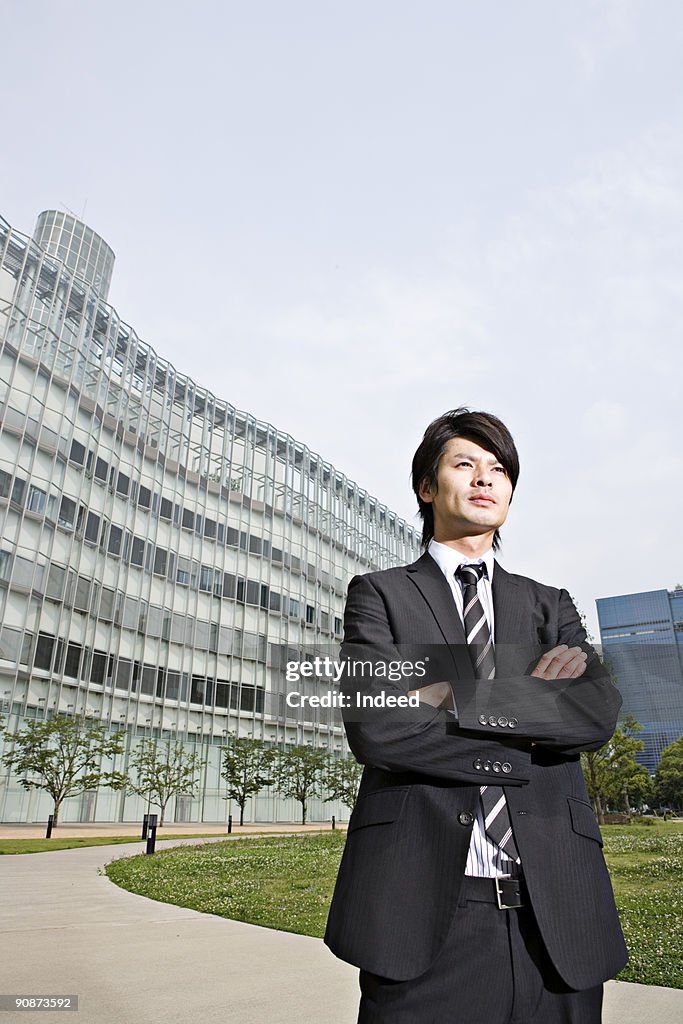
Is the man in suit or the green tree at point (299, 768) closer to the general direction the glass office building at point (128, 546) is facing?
the man in suit

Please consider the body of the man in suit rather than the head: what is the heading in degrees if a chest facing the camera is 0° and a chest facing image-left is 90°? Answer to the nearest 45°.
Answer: approximately 0°

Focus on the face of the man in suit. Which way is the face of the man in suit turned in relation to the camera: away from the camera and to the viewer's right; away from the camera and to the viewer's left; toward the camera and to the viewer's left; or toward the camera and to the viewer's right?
toward the camera and to the viewer's right

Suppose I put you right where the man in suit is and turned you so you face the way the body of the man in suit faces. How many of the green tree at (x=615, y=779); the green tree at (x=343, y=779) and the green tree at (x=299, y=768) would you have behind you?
3

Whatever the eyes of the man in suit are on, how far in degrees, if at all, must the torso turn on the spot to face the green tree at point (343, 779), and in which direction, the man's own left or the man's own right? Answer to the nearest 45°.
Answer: approximately 180°

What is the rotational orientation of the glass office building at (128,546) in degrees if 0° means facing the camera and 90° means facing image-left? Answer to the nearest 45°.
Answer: approximately 315°

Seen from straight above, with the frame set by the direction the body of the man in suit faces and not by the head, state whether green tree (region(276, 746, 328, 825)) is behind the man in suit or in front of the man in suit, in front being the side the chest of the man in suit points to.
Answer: behind

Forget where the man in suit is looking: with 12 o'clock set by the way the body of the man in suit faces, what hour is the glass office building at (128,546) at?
The glass office building is roughly at 5 o'clock from the man in suit.

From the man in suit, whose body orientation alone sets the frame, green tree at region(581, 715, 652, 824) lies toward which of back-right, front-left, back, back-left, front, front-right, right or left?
back

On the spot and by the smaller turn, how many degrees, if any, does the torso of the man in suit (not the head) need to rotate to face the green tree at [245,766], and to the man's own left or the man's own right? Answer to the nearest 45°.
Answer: approximately 180°
